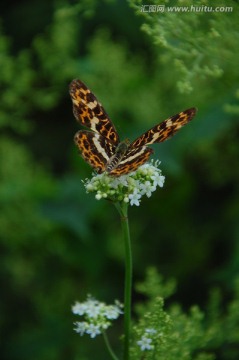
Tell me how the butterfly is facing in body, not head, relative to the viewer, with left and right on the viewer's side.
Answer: facing away from the viewer and to the right of the viewer
